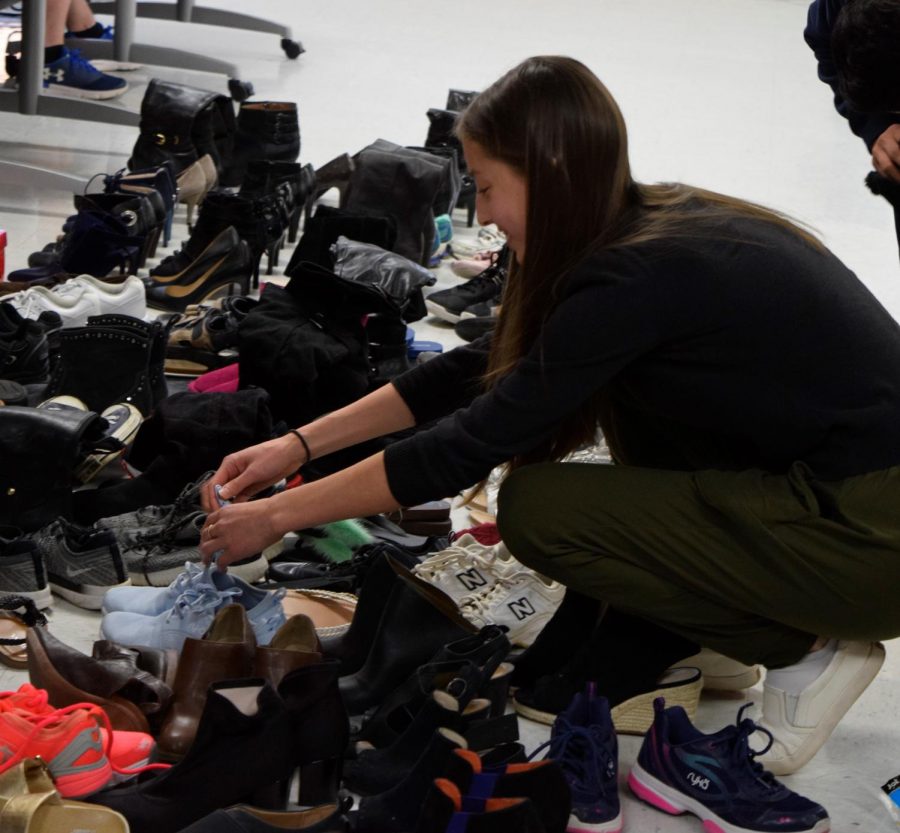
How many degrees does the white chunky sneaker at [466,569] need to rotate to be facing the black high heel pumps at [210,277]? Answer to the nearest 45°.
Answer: approximately 90° to its right

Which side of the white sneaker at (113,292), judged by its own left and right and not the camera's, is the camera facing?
left

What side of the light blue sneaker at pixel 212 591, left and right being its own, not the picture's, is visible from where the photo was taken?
left

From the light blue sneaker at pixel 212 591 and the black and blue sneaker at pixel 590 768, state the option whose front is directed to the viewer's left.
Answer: the light blue sneaker

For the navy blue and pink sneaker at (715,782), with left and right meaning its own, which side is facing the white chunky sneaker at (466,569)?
back

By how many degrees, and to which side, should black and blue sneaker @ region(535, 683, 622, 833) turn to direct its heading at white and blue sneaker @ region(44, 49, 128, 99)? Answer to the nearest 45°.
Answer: approximately 135° to its right

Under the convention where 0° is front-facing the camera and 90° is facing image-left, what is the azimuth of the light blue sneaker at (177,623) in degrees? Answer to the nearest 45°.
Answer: approximately 90°

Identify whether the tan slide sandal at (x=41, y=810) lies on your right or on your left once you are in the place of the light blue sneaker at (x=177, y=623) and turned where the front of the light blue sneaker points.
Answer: on your left

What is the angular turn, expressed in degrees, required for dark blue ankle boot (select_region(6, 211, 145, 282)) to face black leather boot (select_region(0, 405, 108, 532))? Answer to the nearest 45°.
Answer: approximately 90° to its left

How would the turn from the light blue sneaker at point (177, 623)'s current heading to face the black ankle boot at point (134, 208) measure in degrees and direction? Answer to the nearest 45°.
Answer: approximately 90° to its right
